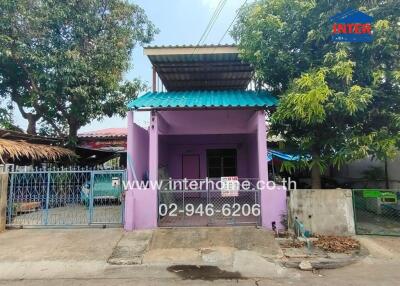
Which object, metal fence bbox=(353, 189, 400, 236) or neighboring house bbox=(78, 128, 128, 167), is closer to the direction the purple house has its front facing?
the metal fence

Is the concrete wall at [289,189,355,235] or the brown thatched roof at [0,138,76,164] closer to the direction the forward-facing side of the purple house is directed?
the concrete wall

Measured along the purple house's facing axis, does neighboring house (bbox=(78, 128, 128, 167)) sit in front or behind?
behind

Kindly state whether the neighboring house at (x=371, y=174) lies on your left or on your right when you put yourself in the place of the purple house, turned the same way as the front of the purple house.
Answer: on your left

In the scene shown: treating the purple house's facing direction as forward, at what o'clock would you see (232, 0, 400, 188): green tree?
The green tree is roughly at 10 o'clock from the purple house.

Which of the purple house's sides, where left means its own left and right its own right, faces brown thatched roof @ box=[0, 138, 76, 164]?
right

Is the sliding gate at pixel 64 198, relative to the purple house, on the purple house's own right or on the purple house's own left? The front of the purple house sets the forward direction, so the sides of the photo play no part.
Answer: on the purple house's own right

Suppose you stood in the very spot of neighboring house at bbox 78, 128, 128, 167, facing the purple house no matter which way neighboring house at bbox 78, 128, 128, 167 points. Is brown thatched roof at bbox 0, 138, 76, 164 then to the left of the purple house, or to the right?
right

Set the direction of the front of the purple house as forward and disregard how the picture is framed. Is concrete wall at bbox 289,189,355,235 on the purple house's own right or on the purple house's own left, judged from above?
on the purple house's own left

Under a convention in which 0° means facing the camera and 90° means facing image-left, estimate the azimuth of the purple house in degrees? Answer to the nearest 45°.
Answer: approximately 0°

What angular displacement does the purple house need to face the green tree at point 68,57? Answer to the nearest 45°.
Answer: approximately 135° to its right
